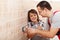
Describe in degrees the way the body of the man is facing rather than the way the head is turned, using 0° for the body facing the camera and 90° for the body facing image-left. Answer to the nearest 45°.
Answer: approximately 90°
